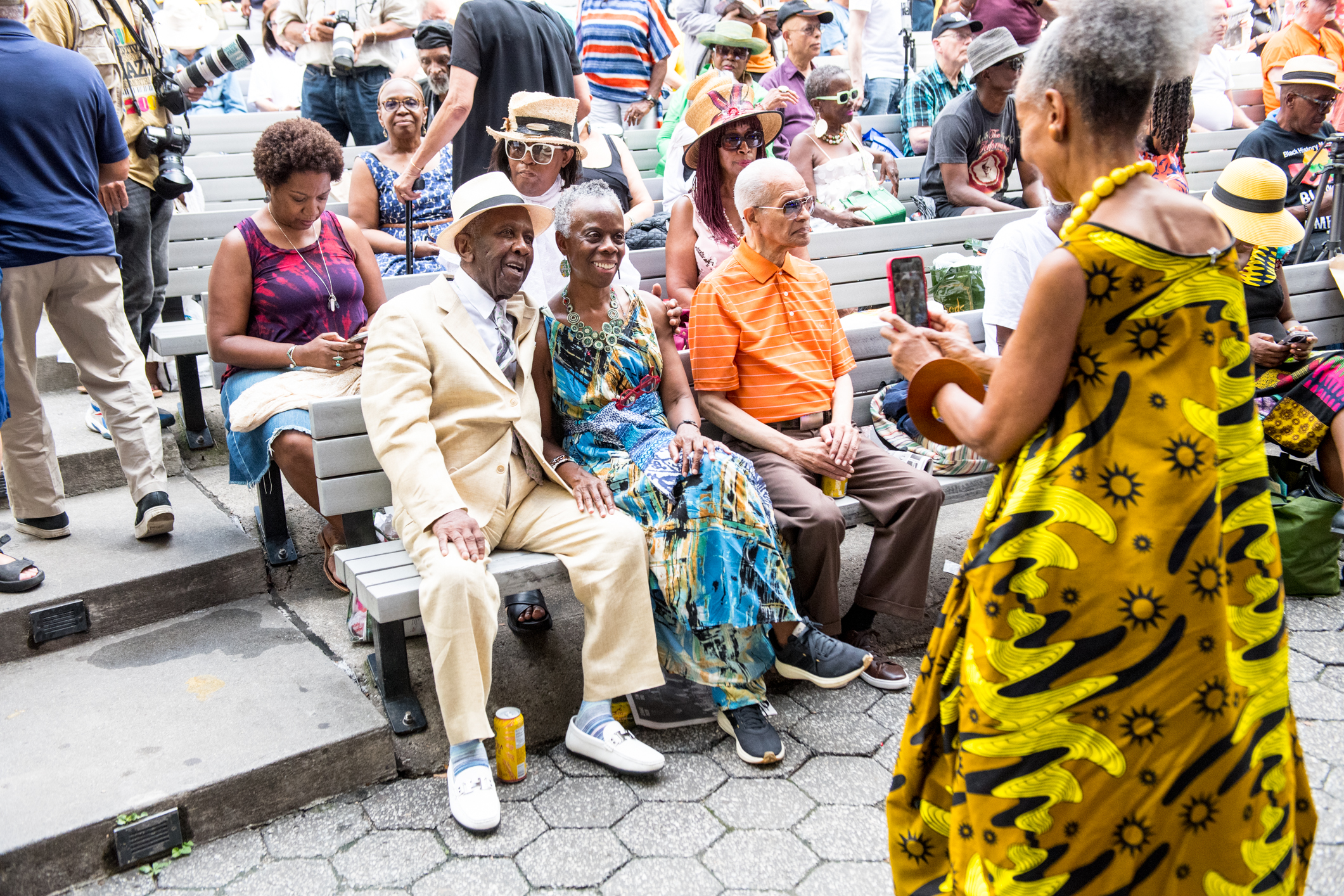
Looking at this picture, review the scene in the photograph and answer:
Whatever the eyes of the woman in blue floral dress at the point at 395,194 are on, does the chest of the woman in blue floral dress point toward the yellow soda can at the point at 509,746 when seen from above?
yes

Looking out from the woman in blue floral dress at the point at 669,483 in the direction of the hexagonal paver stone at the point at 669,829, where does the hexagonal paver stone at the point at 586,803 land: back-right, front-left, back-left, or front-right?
front-right

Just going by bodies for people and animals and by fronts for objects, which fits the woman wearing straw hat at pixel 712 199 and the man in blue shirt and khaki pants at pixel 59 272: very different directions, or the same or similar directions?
very different directions

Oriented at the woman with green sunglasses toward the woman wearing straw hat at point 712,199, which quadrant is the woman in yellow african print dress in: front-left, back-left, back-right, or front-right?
front-left

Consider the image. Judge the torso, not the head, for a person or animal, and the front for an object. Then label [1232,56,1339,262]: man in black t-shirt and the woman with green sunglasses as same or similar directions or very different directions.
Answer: same or similar directions

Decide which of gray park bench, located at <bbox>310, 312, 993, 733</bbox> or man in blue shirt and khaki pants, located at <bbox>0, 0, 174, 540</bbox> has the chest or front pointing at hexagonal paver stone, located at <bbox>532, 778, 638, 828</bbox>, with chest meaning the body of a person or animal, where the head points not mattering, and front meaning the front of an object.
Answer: the gray park bench

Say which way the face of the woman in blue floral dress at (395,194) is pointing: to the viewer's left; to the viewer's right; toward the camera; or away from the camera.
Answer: toward the camera

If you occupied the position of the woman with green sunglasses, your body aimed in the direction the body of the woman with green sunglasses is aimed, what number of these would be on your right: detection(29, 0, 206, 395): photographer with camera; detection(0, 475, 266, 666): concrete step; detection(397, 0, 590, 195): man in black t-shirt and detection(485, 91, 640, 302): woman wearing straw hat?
4

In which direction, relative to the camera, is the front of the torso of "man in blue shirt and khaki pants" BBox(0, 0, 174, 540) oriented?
away from the camera

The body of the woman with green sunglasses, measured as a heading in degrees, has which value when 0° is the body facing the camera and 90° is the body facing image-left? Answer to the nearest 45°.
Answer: approximately 315°

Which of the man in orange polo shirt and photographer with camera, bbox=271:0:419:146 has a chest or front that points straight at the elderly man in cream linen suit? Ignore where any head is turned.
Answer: the photographer with camera

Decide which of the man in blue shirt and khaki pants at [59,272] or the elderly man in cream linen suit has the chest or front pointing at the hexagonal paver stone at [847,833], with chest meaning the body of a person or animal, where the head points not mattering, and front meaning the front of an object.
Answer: the elderly man in cream linen suit

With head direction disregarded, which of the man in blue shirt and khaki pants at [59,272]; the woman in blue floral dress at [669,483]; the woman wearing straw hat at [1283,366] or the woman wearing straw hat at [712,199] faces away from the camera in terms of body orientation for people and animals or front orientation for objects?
the man in blue shirt and khaki pants

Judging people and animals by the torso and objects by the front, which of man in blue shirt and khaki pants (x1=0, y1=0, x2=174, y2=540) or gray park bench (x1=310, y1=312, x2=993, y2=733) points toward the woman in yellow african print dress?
the gray park bench

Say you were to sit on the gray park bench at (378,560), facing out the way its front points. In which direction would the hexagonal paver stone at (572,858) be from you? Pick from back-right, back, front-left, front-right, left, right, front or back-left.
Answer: front

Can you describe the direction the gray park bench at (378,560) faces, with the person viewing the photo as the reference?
facing the viewer and to the right of the viewer
